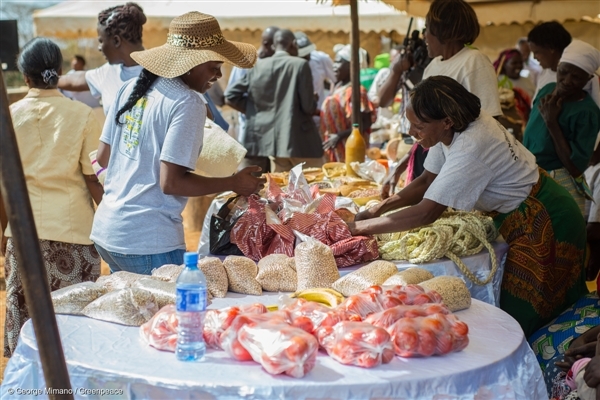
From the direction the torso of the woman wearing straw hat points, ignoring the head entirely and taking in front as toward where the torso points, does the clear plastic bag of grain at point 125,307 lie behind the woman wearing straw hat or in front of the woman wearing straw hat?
behind

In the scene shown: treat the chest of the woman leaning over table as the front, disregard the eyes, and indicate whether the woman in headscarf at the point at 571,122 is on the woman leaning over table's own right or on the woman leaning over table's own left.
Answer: on the woman leaning over table's own right

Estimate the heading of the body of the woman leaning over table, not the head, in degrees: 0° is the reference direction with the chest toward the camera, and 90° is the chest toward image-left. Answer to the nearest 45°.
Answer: approximately 90°

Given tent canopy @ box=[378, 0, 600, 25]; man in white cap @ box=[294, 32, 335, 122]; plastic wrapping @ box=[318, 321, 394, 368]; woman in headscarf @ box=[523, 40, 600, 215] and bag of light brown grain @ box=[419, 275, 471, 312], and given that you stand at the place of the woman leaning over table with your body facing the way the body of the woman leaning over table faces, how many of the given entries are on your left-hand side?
2

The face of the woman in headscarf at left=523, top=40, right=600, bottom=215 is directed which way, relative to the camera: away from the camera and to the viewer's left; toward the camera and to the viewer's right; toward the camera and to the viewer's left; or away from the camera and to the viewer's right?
toward the camera and to the viewer's left

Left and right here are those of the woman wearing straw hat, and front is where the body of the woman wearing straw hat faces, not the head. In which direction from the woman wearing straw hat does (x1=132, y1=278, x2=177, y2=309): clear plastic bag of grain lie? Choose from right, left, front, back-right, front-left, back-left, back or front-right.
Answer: back-right

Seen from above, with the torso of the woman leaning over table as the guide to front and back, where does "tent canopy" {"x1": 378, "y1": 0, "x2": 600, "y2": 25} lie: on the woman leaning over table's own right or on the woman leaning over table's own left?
on the woman leaning over table's own right

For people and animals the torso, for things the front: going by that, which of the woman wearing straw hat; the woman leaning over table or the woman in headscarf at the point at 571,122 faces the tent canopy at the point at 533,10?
the woman wearing straw hat

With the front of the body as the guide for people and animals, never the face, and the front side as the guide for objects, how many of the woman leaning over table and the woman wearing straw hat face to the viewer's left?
1

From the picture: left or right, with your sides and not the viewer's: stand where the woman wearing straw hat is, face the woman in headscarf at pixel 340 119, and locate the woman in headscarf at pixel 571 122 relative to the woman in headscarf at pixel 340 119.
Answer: right

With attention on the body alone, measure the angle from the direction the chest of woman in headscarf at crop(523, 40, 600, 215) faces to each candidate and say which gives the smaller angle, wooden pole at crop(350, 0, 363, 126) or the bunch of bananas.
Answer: the bunch of bananas

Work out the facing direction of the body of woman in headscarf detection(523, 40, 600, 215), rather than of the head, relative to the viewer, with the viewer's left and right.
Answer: facing the viewer and to the left of the viewer

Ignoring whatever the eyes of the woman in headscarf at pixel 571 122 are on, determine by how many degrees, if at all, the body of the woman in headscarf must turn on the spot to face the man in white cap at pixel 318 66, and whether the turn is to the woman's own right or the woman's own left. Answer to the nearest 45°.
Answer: approximately 90° to the woman's own right

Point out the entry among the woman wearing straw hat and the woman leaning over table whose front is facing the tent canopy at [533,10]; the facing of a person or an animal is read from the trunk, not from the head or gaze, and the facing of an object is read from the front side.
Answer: the woman wearing straw hat
